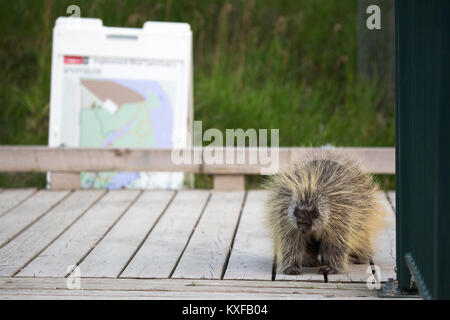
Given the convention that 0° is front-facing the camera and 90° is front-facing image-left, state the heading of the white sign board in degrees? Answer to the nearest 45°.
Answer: approximately 0°

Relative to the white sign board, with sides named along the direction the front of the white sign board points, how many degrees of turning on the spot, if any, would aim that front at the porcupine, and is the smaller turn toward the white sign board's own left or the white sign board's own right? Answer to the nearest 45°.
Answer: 0° — it already faces it
